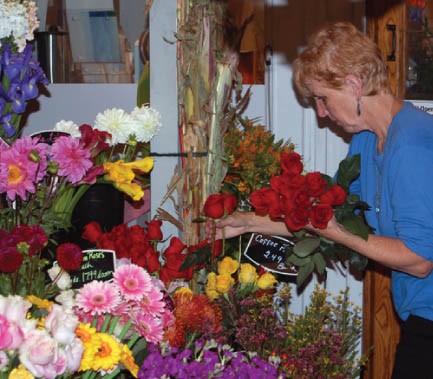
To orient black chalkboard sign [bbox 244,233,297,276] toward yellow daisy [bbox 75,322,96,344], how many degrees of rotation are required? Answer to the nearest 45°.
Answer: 0° — it already faces it

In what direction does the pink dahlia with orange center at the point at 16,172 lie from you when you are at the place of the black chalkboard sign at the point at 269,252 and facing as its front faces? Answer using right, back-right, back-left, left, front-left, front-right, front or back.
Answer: front-right

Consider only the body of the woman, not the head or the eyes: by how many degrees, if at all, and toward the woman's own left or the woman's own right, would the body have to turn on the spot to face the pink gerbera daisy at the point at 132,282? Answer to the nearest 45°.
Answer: approximately 45° to the woman's own left

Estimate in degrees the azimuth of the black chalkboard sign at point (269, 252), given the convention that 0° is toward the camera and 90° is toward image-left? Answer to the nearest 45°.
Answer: approximately 0°

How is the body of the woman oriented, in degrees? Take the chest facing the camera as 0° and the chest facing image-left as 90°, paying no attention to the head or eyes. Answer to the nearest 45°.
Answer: approximately 90°

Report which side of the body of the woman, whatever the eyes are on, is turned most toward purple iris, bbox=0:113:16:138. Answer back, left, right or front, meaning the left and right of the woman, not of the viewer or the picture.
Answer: front

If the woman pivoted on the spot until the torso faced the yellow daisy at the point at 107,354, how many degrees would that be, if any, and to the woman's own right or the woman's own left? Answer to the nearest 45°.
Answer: approximately 45° to the woman's own left

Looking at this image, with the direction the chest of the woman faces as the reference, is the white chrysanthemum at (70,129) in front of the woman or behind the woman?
in front

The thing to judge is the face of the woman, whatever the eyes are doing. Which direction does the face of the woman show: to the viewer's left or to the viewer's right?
to the viewer's left
